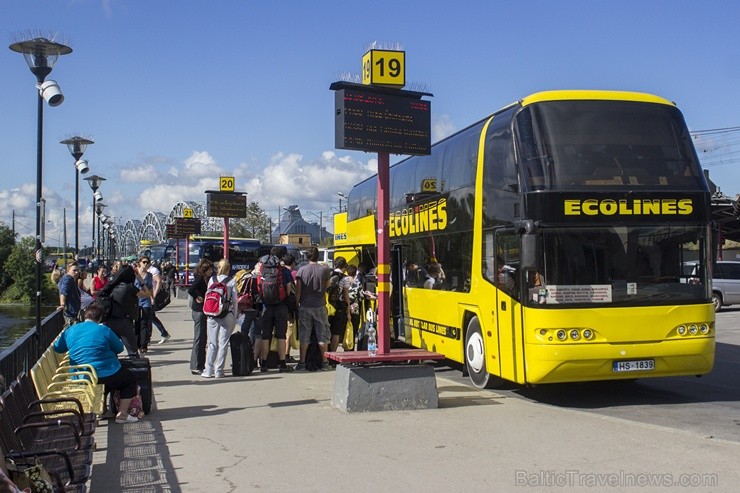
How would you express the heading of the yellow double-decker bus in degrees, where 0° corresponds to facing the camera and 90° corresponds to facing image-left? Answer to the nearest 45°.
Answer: approximately 315°

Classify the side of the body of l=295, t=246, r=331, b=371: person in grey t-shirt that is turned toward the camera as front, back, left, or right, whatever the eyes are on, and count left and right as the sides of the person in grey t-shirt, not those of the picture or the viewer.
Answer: back

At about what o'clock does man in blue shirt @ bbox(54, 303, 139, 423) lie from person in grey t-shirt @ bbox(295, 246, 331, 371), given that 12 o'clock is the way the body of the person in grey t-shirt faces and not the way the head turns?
The man in blue shirt is roughly at 7 o'clock from the person in grey t-shirt.

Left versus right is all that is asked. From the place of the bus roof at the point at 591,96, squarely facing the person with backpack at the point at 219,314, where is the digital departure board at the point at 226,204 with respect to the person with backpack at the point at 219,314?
right

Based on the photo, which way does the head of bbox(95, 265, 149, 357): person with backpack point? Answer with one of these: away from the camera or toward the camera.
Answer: away from the camera

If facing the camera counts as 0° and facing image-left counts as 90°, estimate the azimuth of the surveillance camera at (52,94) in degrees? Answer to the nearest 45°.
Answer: approximately 315°

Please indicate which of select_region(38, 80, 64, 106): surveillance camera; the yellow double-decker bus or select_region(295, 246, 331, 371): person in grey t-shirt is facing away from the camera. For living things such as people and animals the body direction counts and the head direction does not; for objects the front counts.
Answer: the person in grey t-shirt
